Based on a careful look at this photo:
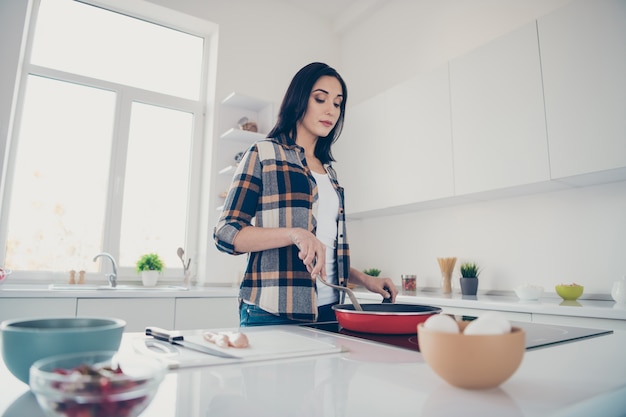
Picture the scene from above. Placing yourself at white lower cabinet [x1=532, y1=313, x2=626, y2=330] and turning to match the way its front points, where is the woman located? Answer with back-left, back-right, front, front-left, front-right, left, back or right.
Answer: front

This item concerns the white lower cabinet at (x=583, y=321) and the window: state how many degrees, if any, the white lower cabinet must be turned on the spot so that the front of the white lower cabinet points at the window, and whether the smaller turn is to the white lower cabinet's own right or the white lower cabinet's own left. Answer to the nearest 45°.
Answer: approximately 45° to the white lower cabinet's own right

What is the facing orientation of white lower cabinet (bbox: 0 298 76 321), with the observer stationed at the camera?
facing the viewer

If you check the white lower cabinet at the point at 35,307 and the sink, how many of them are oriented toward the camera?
2

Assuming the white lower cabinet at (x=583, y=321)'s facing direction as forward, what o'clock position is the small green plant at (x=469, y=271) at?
The small green plant is roughly at 3 o'clock from the white lower cabinet.

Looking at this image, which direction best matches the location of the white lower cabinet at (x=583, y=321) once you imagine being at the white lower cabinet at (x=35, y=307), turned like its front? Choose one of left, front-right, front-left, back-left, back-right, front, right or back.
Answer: front-left

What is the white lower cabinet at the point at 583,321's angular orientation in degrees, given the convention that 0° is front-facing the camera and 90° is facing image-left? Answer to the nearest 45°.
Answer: approximately 45°

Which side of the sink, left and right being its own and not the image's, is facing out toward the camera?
front

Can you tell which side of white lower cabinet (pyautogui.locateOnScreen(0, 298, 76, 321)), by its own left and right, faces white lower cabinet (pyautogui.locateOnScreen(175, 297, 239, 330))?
left

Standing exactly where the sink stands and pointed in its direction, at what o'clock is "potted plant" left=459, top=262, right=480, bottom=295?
The potted plant is roughly at 10 o'clock from the sink.

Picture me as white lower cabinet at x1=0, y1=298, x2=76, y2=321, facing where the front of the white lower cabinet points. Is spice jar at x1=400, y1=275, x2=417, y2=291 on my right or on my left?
on my left

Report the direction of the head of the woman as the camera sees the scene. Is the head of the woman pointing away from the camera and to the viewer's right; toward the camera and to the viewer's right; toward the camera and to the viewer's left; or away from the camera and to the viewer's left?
toward the camera and to the viewer's right
